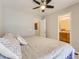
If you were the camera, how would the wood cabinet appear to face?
facing the viewer and to the left of the viewer
